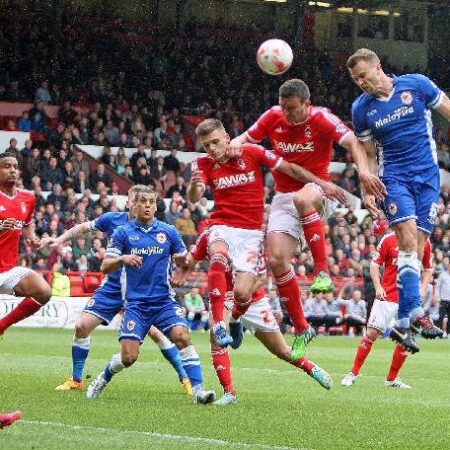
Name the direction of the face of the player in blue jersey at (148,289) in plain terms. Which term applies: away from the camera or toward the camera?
toward the camera

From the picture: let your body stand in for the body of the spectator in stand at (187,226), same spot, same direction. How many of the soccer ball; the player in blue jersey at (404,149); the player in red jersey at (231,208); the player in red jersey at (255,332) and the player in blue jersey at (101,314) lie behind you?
0

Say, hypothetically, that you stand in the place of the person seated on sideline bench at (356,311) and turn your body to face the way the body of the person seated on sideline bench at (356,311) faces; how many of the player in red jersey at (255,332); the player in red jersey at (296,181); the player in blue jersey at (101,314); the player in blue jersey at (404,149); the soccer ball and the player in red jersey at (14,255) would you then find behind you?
0

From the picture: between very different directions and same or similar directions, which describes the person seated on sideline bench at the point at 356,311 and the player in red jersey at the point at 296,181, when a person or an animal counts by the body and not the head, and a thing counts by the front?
same or similar directions

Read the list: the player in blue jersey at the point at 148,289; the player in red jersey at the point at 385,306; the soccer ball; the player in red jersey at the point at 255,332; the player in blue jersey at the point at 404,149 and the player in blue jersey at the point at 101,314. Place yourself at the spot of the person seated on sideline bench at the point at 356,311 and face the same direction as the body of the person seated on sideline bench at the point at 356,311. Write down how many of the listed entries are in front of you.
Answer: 6

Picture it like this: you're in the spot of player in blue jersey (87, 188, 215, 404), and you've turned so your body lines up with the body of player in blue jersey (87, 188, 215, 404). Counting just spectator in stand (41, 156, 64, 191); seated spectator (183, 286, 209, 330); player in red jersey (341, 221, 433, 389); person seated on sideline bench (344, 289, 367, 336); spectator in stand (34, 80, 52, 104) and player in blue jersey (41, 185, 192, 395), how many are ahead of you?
0

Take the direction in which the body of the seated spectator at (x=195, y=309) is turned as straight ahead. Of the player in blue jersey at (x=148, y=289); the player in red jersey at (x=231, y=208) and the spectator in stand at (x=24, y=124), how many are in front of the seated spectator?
2

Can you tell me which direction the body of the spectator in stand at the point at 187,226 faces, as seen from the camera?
toward the camera

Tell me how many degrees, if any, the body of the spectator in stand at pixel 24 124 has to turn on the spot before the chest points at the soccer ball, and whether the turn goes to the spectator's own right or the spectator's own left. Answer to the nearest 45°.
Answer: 0° — they already face it

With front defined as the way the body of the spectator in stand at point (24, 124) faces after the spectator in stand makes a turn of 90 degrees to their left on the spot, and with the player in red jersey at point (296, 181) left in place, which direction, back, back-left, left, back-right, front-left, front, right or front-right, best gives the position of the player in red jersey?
right

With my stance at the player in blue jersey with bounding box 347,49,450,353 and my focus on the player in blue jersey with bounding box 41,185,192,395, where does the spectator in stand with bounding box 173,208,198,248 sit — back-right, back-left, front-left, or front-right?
front-right

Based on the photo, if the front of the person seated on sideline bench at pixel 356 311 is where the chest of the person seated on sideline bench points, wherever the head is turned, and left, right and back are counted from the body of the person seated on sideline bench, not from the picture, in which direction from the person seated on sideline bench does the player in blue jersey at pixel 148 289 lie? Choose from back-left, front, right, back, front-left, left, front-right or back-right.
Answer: front

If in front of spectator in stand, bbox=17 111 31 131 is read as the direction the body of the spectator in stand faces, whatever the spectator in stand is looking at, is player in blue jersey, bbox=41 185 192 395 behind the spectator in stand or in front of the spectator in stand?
in front

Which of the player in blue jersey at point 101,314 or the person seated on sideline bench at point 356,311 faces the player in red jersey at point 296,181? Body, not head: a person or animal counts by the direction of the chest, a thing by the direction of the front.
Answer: the person seated on sideline bench

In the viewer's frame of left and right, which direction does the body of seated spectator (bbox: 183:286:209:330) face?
facing the viewer

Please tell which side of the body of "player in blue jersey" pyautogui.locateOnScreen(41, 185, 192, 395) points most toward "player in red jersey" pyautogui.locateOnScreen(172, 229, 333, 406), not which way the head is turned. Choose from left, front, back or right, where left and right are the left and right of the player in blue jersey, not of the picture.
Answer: left
